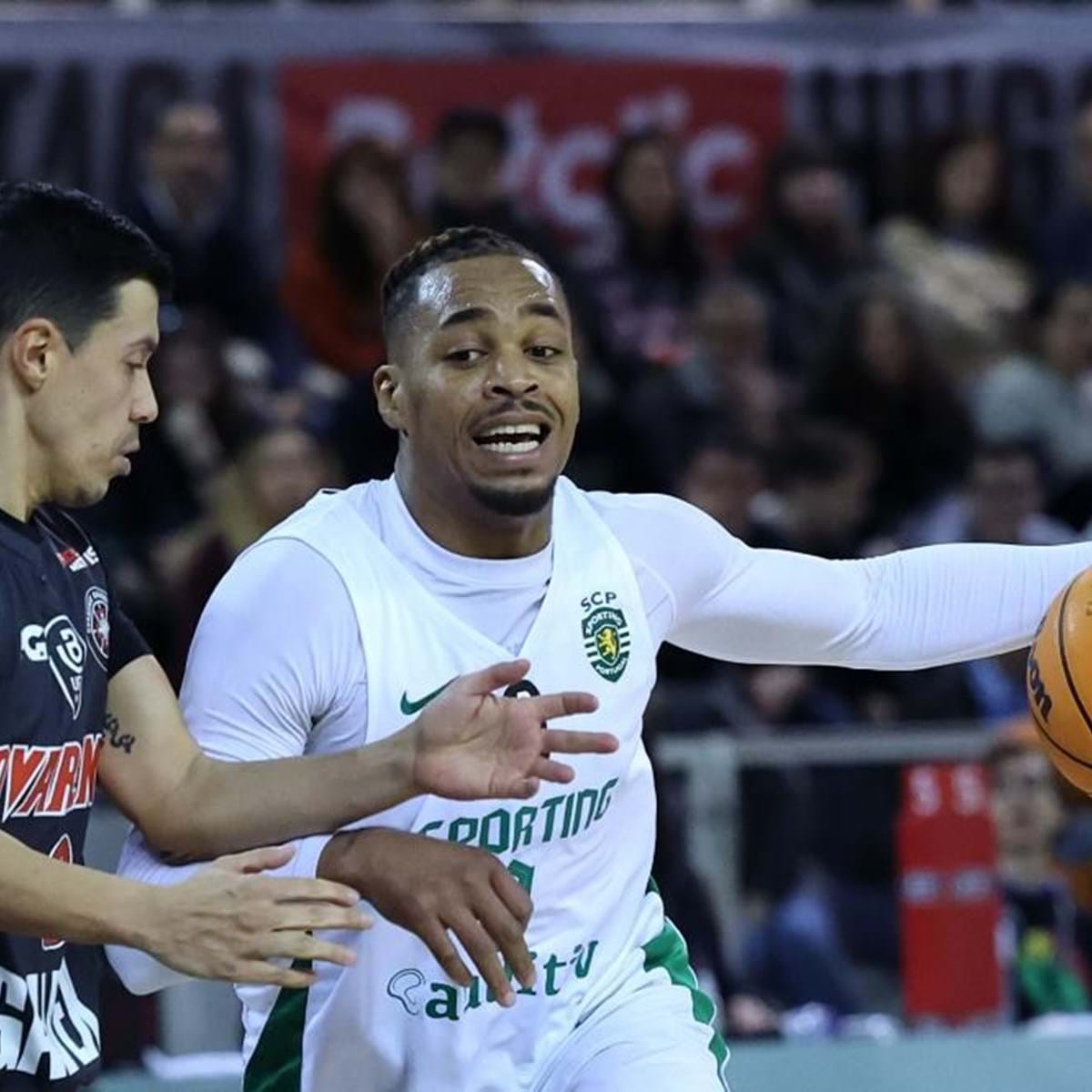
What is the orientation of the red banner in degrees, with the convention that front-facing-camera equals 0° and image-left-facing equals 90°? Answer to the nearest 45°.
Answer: approximately 0°

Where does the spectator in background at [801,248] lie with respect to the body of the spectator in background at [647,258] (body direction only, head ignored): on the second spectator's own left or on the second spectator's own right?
on the second spectator's own left

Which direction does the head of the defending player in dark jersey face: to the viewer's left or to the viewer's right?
to the viewer's right

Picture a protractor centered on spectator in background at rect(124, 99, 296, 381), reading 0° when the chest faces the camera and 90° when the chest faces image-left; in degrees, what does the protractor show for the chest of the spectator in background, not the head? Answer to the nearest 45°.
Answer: approximately 0°

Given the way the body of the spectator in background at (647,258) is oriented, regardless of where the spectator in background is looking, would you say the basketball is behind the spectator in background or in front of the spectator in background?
in front
